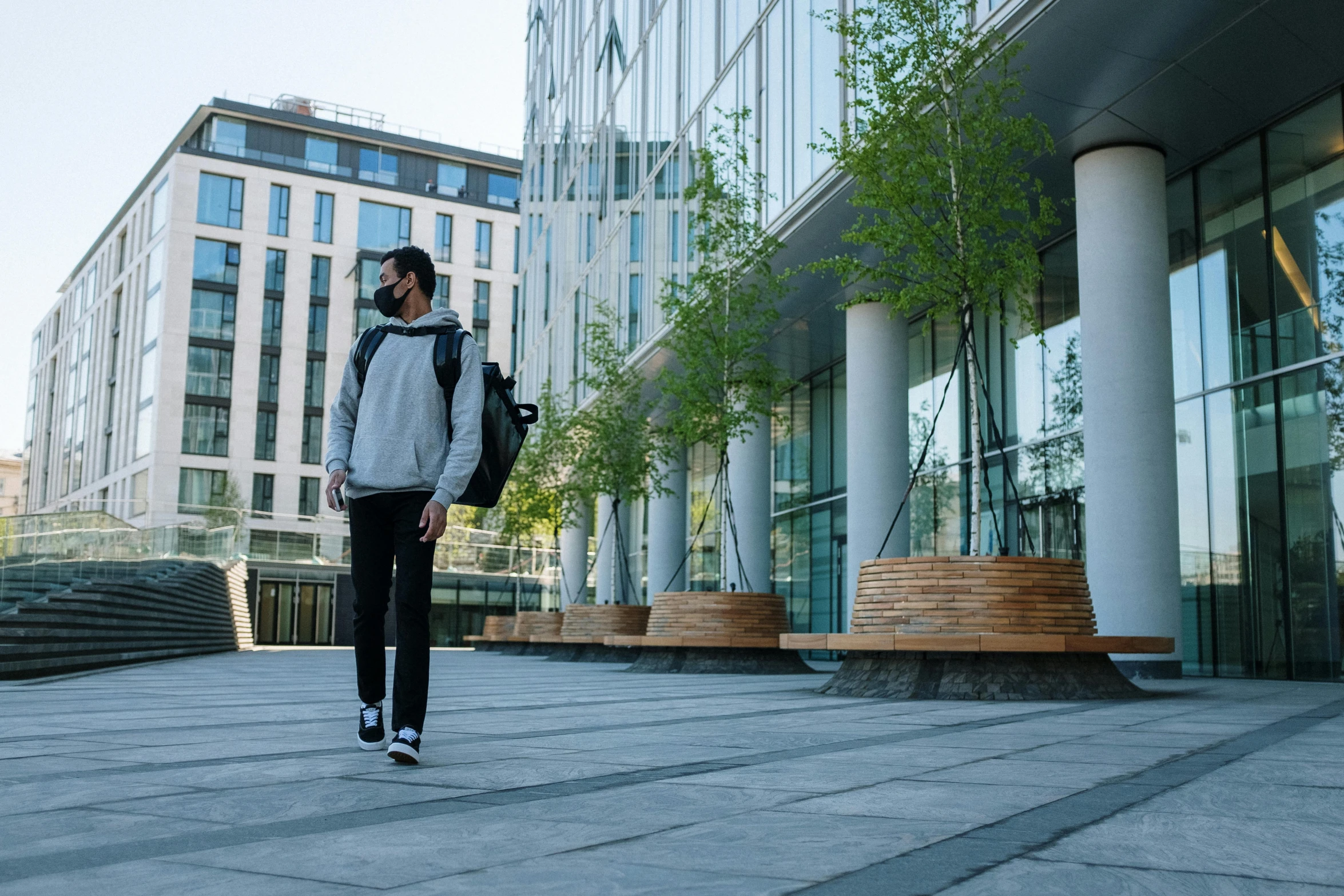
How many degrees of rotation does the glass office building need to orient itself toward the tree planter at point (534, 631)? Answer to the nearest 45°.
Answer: approximately 90° to its right

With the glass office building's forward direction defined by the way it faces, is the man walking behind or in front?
in front

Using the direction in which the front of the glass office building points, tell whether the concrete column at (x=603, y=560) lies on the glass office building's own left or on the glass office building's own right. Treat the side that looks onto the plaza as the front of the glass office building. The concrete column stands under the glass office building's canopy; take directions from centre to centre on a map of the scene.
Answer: on the glass office building's own right

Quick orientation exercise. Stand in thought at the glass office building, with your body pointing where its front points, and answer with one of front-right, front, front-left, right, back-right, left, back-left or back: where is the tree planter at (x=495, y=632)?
right

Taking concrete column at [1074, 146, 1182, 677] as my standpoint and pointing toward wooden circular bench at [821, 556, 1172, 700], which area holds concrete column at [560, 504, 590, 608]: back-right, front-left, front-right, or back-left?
back-right

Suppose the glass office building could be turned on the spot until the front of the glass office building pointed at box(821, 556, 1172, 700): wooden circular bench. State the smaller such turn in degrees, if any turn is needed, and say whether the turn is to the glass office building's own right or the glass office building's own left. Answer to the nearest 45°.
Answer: approximately 45° to the glass office building's own left

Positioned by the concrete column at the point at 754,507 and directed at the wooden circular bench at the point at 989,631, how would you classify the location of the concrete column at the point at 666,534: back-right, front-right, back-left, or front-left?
back-right

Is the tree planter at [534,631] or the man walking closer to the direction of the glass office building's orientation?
the man walking

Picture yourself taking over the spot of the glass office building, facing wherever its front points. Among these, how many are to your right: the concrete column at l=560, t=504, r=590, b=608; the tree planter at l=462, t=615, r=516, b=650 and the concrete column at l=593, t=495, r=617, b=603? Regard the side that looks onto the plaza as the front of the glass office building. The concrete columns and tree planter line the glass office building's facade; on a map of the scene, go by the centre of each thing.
3

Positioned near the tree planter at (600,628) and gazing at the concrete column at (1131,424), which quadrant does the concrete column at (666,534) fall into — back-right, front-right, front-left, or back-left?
back-left
